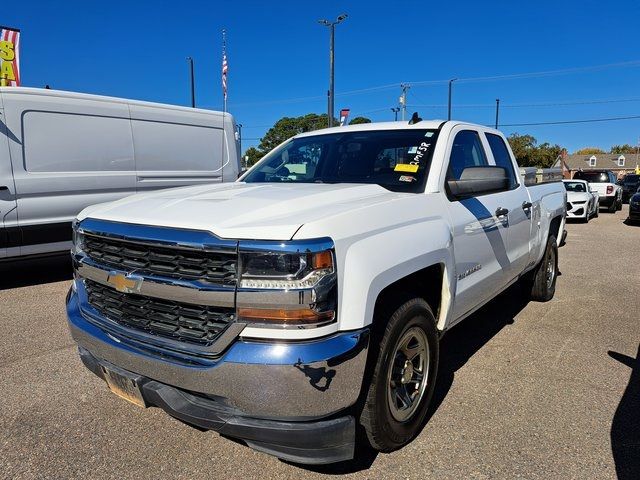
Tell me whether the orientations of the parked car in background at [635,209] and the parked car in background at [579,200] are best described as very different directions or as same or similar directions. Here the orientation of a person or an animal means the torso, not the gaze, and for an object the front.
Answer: same or similar directions

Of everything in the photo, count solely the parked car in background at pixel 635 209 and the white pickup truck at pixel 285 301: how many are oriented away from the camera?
0

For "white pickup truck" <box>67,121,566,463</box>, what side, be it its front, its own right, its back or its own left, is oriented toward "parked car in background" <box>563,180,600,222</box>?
back

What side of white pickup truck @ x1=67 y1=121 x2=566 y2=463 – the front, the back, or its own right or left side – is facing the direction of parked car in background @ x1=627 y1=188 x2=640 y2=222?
back

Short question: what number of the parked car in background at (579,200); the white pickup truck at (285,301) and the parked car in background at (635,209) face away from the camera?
0

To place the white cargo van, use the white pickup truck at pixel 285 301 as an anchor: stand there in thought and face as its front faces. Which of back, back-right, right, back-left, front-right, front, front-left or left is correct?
right

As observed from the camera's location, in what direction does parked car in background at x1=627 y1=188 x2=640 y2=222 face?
facing the viewer and to the left of the viewer

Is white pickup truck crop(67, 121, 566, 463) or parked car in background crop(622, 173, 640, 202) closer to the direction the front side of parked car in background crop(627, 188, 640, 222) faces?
the white pickup truck

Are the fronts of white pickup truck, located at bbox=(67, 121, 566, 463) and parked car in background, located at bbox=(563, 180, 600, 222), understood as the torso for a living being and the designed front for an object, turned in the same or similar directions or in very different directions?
same or similar directions

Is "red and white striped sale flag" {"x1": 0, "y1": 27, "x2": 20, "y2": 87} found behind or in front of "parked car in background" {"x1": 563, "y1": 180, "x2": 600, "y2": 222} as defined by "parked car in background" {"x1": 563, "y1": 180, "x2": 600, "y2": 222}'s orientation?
in front

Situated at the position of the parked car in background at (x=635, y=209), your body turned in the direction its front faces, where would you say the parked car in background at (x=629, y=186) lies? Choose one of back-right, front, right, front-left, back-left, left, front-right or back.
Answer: back-right
